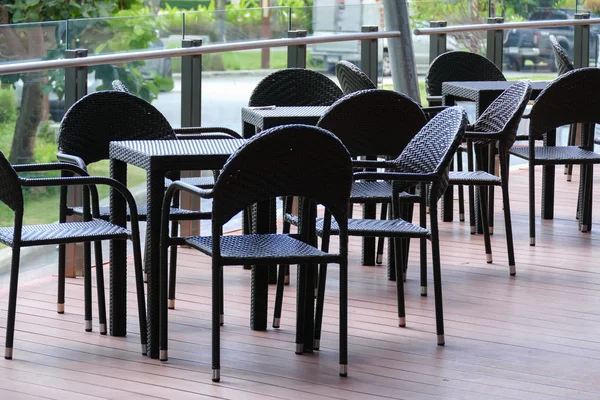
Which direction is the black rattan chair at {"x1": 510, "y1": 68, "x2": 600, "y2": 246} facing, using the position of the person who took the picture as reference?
facing away from the viewer and to the left of the viewer

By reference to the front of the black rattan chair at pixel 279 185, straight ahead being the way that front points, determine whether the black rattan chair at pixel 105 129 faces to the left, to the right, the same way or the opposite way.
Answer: the opposite way

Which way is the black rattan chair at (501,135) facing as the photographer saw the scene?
facing to the left of the viewer

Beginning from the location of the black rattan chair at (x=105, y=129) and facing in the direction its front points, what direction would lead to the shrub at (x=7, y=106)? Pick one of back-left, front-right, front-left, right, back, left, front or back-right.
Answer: back

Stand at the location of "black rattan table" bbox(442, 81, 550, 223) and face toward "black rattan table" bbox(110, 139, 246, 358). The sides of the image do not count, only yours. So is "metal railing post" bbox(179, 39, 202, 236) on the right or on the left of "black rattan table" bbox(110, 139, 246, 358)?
right

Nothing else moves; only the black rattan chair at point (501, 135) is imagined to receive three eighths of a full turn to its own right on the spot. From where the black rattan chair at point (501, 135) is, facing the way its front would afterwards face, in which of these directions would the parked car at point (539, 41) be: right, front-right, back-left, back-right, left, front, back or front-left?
front-left

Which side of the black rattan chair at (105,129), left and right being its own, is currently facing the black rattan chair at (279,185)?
front

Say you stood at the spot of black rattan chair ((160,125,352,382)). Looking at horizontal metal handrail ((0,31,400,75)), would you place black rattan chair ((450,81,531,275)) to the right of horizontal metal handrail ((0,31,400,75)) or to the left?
right

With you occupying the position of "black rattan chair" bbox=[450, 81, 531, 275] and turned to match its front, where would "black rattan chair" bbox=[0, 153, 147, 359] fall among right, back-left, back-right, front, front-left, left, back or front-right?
front-left

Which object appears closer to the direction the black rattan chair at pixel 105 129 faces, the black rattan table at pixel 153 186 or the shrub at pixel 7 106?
the black rattan table

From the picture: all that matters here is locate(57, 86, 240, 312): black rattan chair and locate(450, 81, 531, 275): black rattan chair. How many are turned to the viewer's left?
1
